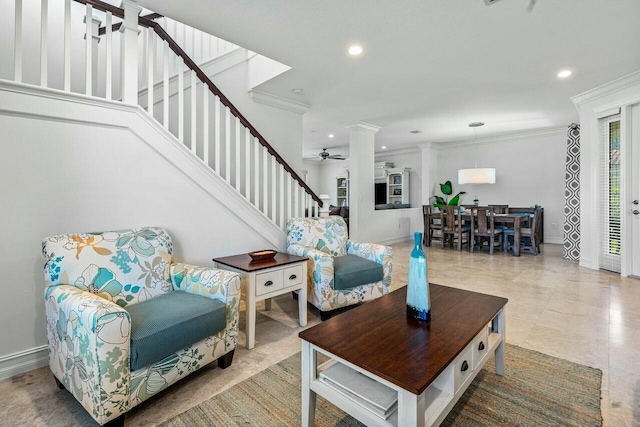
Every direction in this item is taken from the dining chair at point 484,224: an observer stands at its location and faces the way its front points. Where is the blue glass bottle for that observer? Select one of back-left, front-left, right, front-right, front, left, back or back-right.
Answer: back-right

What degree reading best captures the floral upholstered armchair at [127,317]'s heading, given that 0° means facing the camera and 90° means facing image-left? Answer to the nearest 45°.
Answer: approximately 315°

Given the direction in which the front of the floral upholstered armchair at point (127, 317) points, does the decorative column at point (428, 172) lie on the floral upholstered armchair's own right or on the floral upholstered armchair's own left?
on the floral upholstered armchair's own left

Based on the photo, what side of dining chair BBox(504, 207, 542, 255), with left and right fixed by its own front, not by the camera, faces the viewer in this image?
left

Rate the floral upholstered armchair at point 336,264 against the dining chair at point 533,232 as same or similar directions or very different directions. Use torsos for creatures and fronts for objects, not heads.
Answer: very different directions

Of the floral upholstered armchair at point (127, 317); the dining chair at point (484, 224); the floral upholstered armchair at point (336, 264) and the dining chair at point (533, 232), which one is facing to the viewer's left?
the dining chair at point (533, 232)

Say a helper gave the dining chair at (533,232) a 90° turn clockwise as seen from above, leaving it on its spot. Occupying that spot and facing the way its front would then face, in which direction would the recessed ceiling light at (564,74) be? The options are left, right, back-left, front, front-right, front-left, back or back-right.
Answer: back

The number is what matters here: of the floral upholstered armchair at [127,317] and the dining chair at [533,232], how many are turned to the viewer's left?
1

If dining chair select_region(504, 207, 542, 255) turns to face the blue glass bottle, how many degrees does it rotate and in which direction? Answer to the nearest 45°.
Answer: approximately 90° to its left
